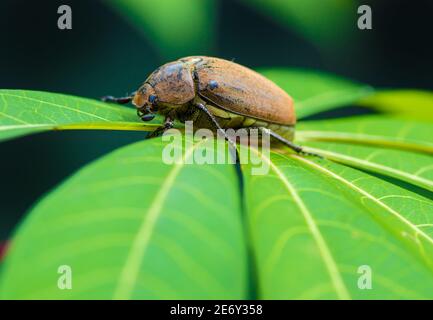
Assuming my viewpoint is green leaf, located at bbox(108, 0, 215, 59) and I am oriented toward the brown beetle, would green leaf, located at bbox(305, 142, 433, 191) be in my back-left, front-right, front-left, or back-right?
front-left

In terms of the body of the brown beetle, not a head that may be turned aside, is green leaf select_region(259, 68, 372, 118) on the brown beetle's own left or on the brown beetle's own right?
on the brown beetle's own right

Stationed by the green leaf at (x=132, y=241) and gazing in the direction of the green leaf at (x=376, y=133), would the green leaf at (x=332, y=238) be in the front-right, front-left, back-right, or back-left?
front-right

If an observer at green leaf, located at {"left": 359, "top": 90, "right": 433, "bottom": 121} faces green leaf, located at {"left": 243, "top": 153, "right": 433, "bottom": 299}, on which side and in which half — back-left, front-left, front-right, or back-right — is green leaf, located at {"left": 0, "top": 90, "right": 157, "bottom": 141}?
front-right

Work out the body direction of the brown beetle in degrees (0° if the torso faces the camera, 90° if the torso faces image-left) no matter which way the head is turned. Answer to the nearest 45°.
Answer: approximately 90°

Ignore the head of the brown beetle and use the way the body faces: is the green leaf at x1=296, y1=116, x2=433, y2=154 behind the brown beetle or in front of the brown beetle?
behind
